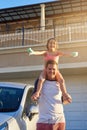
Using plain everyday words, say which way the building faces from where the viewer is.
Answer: facing the viewer

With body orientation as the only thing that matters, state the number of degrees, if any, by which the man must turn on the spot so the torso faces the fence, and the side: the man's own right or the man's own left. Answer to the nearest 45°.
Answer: approximately 180°

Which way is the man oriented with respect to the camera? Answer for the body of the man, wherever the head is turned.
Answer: toward the camera

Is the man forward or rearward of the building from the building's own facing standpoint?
forward

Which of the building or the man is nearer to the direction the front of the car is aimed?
the man

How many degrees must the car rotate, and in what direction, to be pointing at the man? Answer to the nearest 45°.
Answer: approximately 90° to its left

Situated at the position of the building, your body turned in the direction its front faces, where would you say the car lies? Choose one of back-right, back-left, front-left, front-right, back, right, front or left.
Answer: front

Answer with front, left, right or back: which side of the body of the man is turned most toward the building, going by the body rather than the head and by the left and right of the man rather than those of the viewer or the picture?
back

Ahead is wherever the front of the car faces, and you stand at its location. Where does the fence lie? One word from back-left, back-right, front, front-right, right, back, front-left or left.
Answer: back-right

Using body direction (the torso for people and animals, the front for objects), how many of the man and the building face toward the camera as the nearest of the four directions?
2
